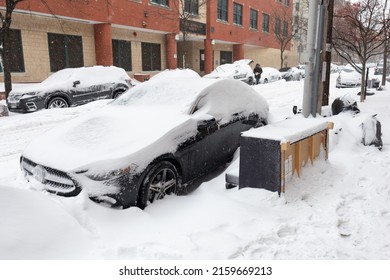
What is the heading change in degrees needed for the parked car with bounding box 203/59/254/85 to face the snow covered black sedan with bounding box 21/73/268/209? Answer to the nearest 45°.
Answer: approximately 45° to its left

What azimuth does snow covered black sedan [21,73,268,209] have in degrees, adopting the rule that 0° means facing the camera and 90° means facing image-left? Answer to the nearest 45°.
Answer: approximately 45°

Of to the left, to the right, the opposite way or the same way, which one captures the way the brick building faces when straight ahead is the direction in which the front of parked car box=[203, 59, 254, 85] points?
to the left

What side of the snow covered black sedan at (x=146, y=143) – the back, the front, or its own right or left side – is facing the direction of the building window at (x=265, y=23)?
back

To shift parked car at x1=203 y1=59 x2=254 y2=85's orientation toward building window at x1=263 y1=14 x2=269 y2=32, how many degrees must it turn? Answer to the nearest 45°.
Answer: approximately 135° to its right

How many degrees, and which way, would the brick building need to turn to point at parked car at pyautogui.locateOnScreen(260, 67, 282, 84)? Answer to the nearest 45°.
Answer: approximately 45° to its left

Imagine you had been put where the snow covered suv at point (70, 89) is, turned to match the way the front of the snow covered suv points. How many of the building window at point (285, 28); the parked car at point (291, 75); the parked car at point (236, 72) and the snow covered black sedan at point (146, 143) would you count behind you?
3

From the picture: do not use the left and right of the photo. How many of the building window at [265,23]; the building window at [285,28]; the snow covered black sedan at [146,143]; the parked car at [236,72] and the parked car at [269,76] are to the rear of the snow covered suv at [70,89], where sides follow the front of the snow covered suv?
4

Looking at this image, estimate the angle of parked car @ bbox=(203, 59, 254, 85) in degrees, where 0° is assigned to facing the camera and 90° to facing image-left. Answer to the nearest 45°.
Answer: approximately 45°

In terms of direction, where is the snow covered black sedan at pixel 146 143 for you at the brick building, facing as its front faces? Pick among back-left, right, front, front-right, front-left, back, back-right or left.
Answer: front-right

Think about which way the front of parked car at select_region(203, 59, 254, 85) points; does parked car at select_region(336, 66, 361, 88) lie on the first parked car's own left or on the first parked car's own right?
on the first parked car's own left

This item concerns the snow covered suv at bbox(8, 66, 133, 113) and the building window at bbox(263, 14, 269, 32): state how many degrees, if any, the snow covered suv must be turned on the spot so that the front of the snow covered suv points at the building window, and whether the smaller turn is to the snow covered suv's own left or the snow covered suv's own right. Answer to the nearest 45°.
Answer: approximately 180°

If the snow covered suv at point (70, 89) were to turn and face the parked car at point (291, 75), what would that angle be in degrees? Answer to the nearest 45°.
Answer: approximately 180°
